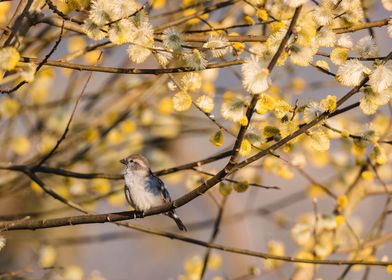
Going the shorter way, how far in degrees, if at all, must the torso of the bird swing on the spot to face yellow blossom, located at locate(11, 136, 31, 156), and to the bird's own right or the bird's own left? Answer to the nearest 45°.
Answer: approximately 90° to the bird's own right

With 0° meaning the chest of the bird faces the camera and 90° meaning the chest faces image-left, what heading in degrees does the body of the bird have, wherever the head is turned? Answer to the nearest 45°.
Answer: approximately 45°
